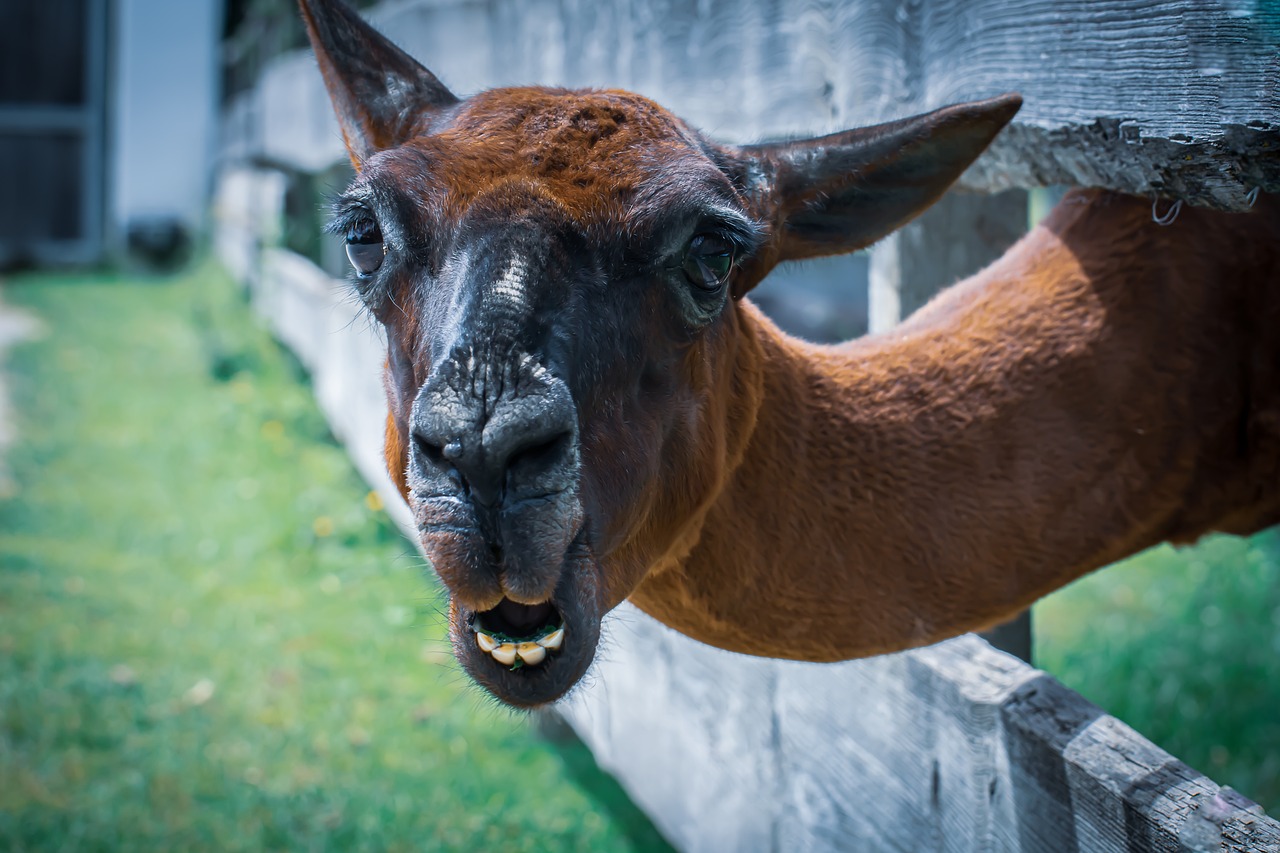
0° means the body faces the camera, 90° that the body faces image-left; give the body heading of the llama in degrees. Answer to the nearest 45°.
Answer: approximately 45°

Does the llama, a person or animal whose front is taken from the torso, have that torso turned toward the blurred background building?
no
